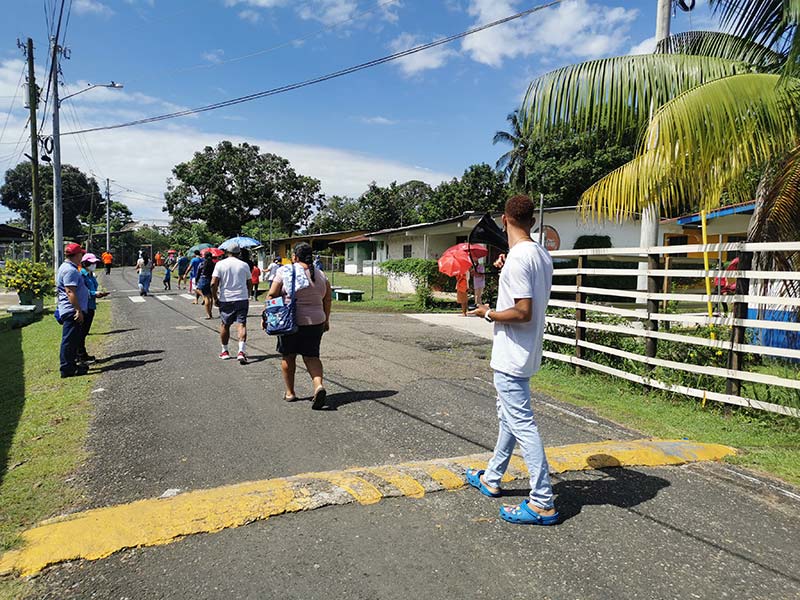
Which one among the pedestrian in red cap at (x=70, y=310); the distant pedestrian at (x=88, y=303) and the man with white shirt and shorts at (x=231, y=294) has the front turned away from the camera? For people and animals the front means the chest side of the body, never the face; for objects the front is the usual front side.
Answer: the man with white shirt and shorts

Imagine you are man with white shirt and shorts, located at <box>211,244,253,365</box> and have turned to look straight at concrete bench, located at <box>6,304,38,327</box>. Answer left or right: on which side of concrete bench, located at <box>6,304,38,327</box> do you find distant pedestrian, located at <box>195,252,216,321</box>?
right

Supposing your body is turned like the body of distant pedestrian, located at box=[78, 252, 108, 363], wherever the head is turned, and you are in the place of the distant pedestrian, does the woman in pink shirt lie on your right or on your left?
on your right

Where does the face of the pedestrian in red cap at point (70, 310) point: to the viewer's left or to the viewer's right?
to the viewer's right

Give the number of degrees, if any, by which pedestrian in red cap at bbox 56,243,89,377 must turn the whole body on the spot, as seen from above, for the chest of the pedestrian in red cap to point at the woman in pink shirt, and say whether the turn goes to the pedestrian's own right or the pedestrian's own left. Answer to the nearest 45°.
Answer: approximately 45° to the pedestrian's own right

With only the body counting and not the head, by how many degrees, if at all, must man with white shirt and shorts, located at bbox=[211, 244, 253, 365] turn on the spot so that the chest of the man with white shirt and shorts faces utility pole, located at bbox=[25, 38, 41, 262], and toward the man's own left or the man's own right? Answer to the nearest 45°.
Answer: approximately 45° to the man's own left

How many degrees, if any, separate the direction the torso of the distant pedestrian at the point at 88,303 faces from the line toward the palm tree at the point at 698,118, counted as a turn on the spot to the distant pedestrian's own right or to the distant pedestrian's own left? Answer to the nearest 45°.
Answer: approximately 45° to the distant pedestrian's own right

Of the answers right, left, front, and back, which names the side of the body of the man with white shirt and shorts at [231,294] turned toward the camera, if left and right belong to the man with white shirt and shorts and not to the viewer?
back

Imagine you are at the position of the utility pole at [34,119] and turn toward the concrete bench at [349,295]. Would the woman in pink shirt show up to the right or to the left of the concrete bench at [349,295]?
right

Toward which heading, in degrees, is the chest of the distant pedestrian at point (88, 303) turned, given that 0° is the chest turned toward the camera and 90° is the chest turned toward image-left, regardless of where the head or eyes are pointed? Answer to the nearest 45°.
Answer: approximately 270°

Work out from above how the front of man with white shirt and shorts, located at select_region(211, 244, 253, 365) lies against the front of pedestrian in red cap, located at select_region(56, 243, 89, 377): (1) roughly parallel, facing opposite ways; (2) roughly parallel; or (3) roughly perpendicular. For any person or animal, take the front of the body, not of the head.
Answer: roughly perpendicular

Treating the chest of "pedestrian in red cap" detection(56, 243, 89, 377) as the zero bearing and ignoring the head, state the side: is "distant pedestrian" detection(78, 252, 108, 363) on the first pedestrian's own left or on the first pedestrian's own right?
on the first pedestrian's own left

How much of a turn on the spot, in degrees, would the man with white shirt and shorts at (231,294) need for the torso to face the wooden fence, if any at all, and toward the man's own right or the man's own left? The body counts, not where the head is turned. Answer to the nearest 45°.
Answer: approximately 135° to the man's own right

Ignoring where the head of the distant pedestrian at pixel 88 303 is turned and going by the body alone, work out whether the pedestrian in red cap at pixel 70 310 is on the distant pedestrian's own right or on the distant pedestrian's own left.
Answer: on the distant pedestrian's own right

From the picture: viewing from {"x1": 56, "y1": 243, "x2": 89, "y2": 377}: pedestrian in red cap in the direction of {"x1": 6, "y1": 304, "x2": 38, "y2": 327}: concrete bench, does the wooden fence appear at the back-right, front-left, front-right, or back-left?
back-right

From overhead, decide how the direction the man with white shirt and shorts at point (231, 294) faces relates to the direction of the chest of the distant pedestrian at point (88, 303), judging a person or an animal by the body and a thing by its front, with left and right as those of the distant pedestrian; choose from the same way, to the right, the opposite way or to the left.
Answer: to the left
